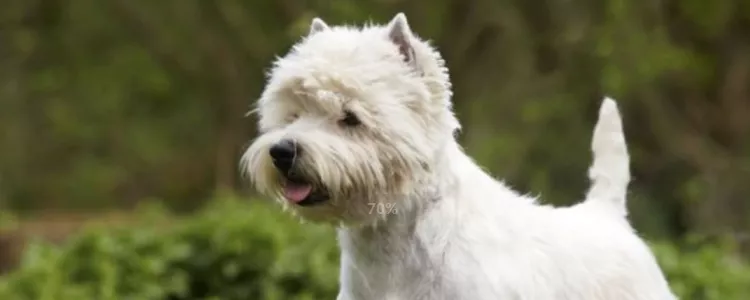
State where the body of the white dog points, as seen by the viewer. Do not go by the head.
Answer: to the viewer's left
